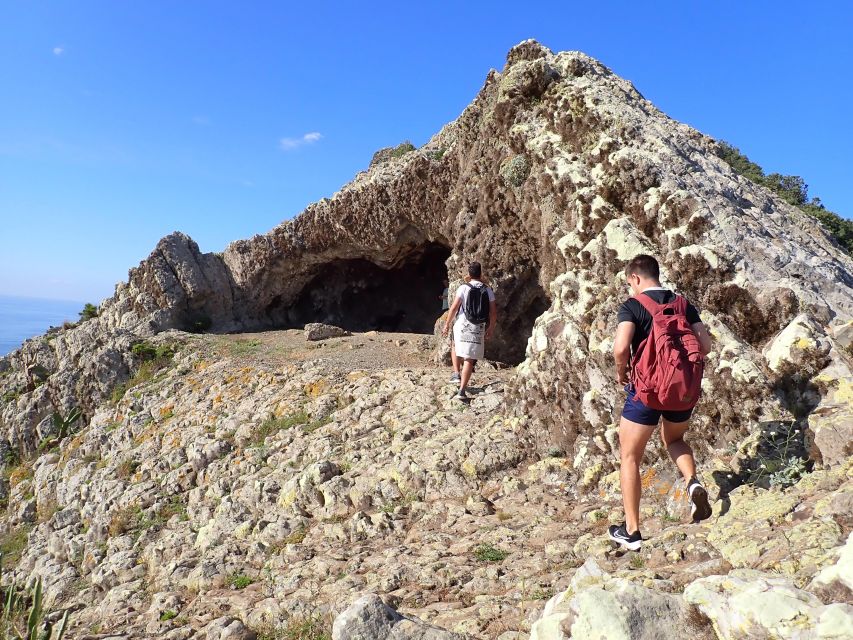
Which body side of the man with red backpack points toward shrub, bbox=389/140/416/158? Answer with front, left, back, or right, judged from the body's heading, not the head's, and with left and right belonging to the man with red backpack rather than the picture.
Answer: front

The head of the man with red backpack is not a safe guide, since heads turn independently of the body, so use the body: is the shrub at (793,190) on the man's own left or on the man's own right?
on the man's own right

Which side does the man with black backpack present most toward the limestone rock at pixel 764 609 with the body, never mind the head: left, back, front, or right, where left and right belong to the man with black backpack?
back

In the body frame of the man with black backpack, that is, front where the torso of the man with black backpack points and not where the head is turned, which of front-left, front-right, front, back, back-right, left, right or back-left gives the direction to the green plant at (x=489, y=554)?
back

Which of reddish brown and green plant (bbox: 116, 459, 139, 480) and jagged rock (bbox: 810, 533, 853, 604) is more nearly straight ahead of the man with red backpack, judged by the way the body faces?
the reddish brown and green plant

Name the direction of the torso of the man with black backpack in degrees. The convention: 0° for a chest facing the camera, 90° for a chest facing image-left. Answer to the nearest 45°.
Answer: approximately 180°

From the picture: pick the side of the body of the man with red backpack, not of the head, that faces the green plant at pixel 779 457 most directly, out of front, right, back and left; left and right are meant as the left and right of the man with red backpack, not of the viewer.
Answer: right

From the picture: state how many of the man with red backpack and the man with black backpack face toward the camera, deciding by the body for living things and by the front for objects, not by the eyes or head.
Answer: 0

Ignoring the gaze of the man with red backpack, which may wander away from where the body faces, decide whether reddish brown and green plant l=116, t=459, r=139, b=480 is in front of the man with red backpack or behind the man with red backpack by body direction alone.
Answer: in front

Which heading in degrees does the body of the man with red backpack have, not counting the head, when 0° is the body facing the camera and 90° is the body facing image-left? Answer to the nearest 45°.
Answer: approximately 135°

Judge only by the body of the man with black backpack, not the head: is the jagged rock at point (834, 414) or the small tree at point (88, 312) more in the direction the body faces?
the small tree

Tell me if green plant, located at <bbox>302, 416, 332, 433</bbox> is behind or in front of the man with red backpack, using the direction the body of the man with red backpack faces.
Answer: in front
